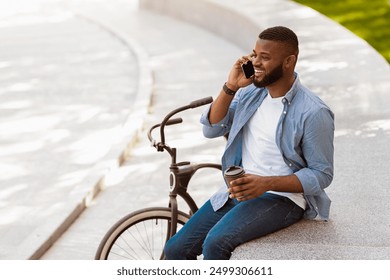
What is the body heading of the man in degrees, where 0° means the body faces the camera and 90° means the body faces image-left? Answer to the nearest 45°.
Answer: approximately 45°
